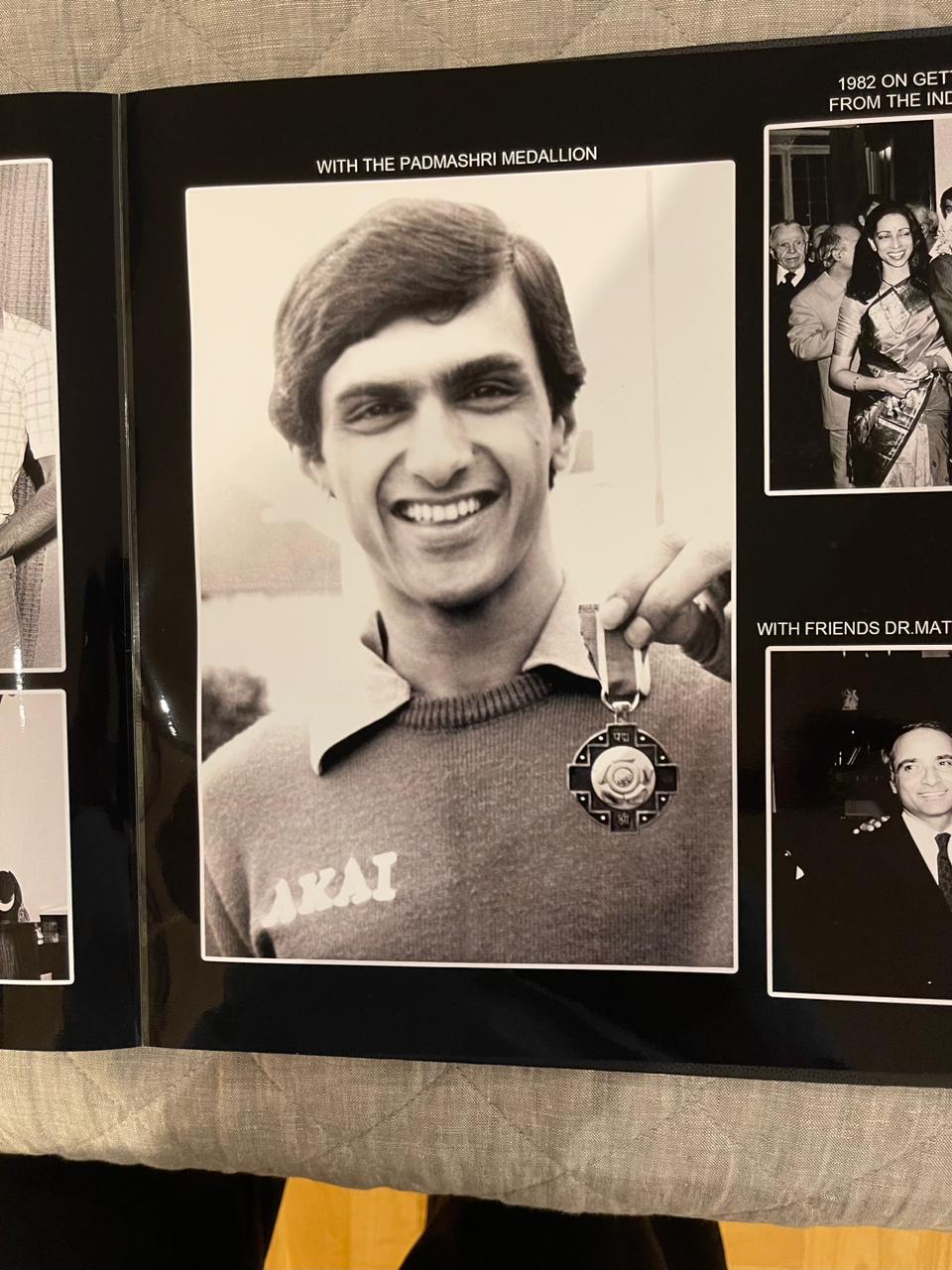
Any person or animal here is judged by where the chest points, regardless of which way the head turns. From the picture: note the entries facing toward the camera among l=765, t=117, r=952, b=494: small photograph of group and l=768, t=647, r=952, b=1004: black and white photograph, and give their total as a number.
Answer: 2

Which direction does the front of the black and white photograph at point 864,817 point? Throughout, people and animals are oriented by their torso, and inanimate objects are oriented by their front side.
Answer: toward the camera

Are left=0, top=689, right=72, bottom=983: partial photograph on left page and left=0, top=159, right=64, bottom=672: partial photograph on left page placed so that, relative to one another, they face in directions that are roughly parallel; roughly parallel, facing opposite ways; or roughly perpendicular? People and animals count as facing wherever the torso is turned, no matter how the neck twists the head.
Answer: roughly parallel

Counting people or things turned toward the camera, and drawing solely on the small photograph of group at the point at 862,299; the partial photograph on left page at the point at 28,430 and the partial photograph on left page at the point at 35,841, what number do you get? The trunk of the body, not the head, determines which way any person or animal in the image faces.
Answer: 3

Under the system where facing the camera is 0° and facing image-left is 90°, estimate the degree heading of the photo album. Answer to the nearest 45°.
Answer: approximately 0°

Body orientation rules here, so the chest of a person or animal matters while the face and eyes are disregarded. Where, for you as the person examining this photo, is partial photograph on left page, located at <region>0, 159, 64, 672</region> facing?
facing the viewer
